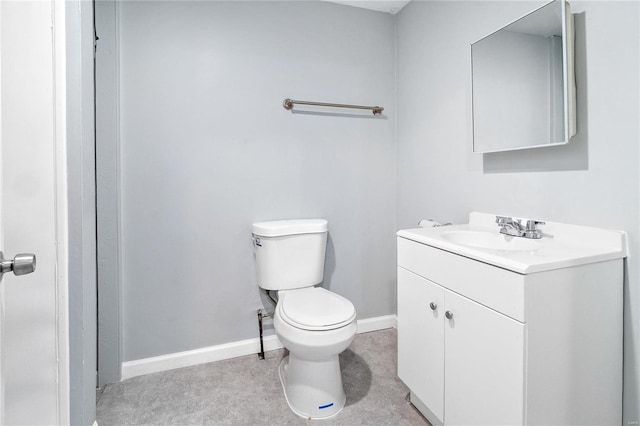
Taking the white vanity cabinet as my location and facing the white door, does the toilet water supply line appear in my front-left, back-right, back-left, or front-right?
front-right

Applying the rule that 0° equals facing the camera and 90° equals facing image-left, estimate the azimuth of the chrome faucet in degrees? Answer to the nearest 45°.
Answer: approximately 45°

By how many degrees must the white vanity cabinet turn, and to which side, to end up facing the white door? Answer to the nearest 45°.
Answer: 0° — it already faces it

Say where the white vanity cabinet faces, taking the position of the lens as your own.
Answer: facing the viewer and to the left of the viewer

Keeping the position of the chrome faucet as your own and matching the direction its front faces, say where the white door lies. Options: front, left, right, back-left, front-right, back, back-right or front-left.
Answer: front
